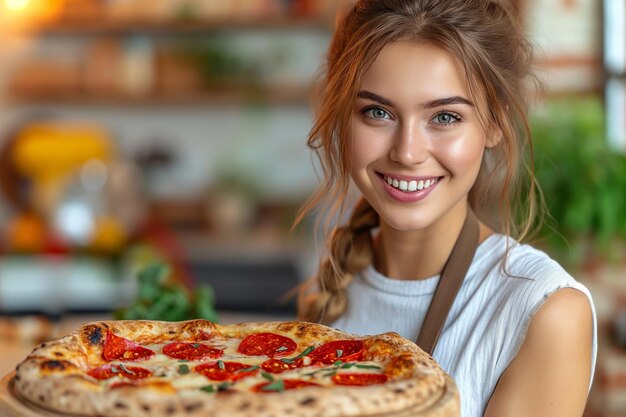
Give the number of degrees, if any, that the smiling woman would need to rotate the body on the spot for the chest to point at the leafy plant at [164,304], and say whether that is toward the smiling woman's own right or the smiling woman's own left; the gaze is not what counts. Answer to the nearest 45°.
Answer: approximately 90° to the smiling woman's own right

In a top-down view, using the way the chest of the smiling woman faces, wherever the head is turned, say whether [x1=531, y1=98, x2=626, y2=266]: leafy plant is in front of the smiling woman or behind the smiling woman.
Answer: behind

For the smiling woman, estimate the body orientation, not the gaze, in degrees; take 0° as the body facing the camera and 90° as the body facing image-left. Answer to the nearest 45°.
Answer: approximately 45°
